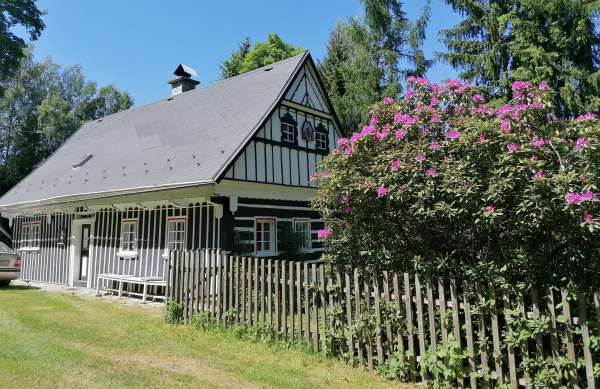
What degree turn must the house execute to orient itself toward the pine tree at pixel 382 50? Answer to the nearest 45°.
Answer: approximately 180°

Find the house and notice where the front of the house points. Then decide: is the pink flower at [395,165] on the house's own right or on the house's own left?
on the house's own left

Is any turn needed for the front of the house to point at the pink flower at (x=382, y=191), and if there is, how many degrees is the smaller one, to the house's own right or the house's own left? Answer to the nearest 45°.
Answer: approximately 45° to the house's own left

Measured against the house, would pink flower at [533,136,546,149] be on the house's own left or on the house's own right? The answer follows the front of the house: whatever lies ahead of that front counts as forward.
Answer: on the house's own left

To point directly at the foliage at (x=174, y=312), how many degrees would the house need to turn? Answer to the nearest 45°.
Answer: approximately 45° to its left

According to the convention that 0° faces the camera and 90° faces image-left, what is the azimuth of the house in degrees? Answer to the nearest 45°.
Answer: approximately 45°

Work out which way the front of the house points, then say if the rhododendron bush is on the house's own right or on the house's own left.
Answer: on the house's own left

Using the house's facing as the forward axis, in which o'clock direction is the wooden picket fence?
The wooden picket fence is roughly at 10 o'clock from the house.

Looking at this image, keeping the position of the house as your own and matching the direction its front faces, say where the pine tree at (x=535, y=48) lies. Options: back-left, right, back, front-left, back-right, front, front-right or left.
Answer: back-left

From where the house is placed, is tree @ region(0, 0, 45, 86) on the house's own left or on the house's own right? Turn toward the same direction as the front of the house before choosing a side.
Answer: on the house's own right
